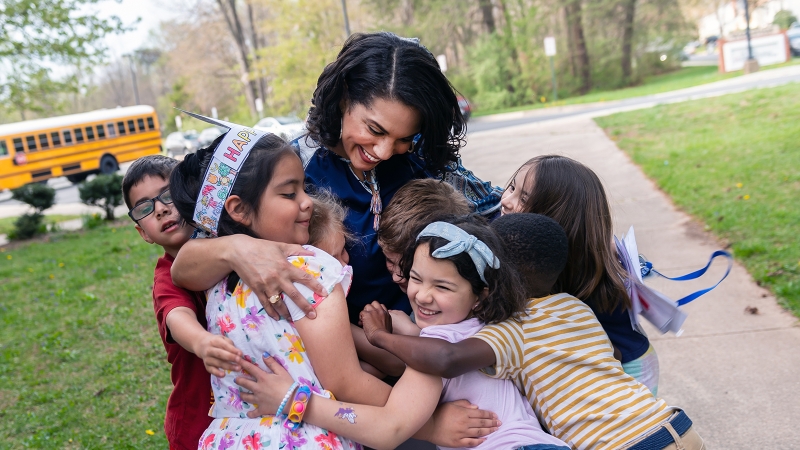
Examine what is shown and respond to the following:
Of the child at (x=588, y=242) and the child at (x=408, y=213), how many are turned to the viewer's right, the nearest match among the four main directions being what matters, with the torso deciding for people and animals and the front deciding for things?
0

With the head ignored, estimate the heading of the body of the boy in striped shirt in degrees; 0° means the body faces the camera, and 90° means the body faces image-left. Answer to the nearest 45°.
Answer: approximately 135°

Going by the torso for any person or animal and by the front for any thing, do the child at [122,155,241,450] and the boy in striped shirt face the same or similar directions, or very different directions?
very different directions

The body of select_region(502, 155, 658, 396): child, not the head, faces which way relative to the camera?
to the viewer's left

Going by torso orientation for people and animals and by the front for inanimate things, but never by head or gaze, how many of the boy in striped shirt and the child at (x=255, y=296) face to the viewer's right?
1

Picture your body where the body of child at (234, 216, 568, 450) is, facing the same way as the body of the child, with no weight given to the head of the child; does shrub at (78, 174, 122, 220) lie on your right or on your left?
on your right

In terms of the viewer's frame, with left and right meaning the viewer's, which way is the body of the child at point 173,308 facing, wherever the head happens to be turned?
facing the viewer and to the right of the viewer

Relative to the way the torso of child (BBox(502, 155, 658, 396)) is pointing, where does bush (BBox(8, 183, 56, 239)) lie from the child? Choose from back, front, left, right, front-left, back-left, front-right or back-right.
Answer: front-right

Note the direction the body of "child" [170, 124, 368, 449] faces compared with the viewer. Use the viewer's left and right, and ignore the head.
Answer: facing to the right of the viewer

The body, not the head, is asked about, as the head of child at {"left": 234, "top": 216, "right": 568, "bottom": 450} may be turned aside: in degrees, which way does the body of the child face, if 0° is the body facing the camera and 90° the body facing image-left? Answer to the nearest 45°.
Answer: approximately 45°
